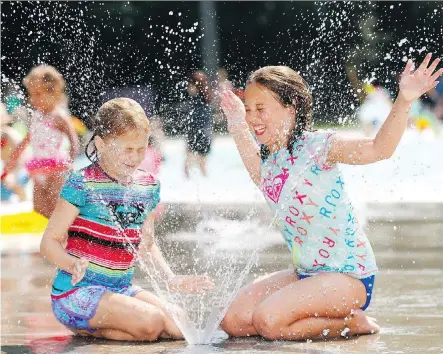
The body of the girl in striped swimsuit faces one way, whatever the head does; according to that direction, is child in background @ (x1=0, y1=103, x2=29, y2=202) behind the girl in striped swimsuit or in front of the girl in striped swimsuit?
behind

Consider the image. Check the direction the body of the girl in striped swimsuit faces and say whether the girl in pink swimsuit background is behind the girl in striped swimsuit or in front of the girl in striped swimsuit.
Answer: behind

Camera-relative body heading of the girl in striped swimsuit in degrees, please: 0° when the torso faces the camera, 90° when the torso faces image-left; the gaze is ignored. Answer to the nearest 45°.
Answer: approximately 315°

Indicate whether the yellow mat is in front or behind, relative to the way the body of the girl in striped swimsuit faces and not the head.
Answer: behind

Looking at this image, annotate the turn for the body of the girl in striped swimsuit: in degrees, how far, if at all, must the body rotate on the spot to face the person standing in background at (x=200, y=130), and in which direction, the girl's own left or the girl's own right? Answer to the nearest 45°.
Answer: approximately 135° to the girl's own left
